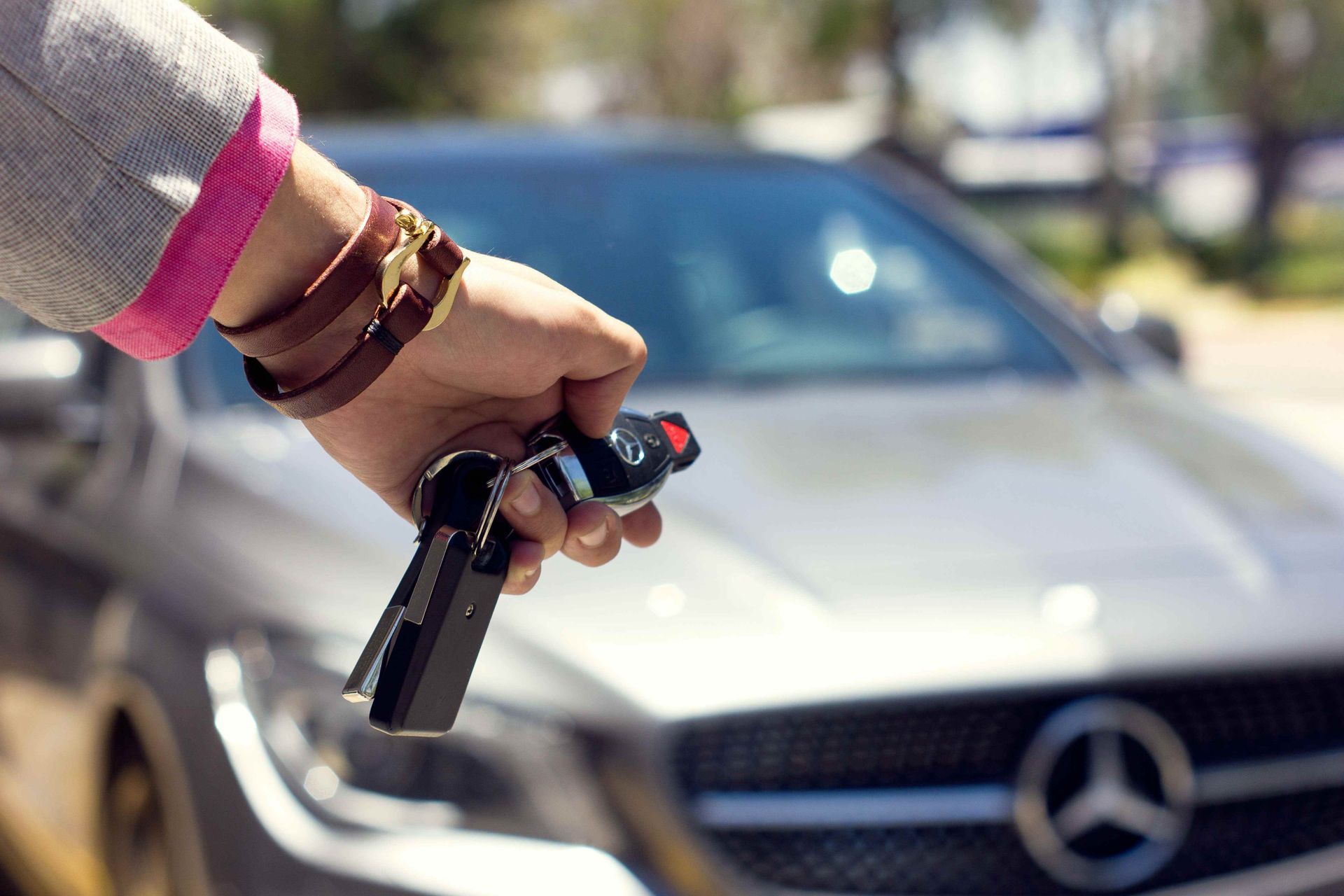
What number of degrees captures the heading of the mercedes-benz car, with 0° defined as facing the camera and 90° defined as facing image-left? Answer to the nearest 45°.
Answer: approximately 315°
